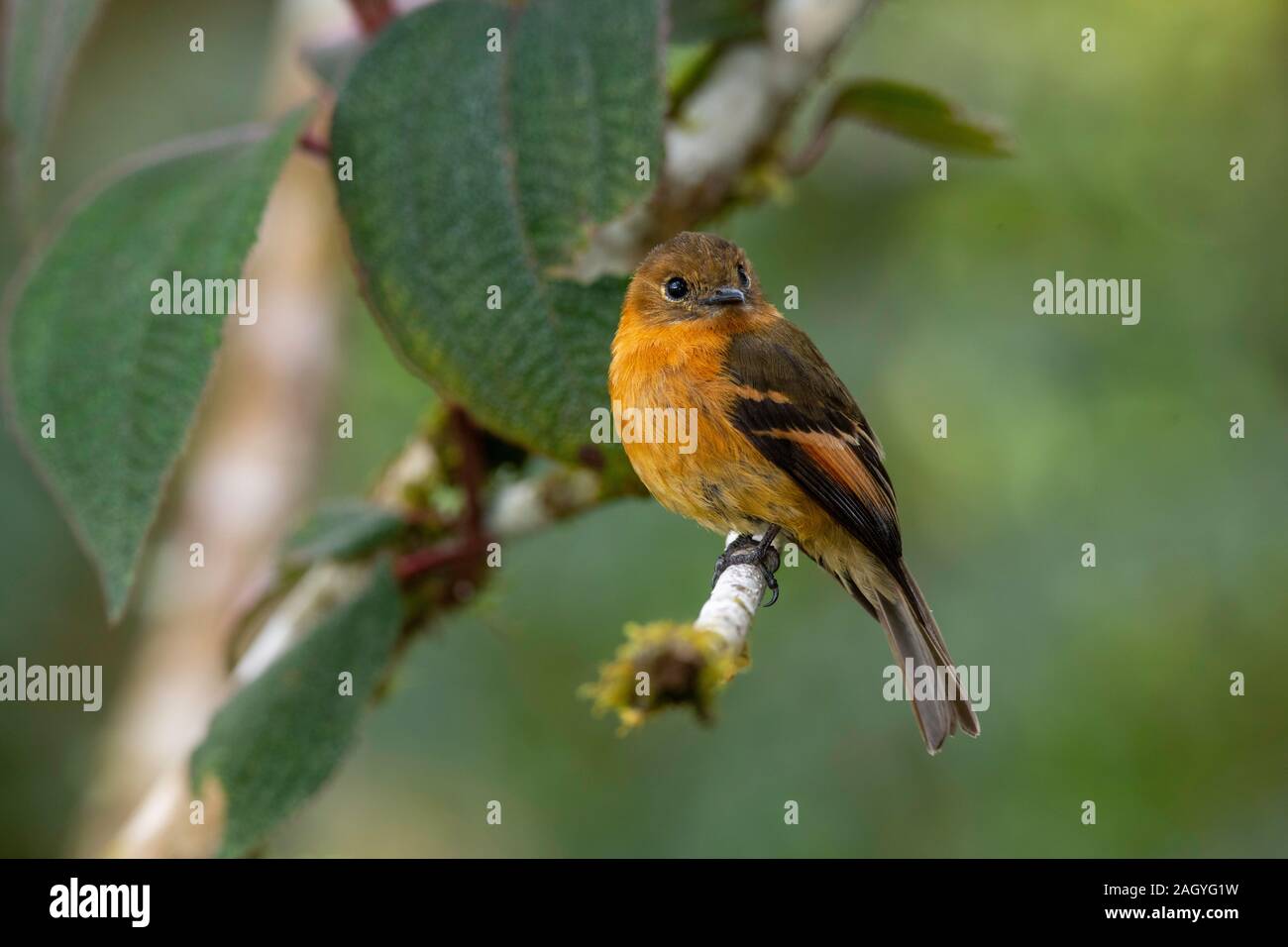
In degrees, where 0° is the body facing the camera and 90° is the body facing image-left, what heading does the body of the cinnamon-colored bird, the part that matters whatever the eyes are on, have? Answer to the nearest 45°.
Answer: approximately 45°

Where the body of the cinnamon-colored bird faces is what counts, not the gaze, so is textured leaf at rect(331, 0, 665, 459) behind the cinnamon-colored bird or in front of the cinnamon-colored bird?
in front

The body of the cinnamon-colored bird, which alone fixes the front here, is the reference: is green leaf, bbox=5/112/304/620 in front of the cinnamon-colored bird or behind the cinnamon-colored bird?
in front
